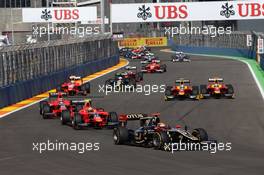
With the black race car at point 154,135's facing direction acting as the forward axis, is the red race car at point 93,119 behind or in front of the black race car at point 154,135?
behind

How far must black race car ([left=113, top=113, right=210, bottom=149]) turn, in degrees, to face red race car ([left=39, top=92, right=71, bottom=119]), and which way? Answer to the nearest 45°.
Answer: approximately 180°

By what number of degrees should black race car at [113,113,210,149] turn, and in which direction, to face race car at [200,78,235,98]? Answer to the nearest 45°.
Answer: approximately 135° to its left

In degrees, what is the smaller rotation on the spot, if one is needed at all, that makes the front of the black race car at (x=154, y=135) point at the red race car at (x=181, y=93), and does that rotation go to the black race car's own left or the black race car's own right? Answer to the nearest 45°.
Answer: approximately 135° to the black race car's own left

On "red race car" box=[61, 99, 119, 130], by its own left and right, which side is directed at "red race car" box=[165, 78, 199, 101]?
left

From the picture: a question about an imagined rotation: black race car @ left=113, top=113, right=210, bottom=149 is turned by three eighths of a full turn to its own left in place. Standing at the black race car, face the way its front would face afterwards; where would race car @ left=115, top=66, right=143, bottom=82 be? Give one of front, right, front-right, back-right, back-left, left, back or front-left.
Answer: front

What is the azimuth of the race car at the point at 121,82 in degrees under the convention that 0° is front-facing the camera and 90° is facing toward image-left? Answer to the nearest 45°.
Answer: approximately 45°

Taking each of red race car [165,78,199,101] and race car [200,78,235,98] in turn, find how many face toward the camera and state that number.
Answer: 2

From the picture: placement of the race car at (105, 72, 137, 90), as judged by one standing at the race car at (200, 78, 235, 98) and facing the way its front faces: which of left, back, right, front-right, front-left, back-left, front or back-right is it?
back-right

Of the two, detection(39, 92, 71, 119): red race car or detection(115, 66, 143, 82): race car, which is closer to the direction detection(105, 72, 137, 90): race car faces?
the red race car

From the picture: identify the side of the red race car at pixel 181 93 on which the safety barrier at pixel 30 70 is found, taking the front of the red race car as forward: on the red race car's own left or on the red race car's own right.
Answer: on the red race car's own right

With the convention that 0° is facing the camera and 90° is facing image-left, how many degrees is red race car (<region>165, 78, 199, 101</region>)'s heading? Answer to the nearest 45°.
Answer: approximately 0°
